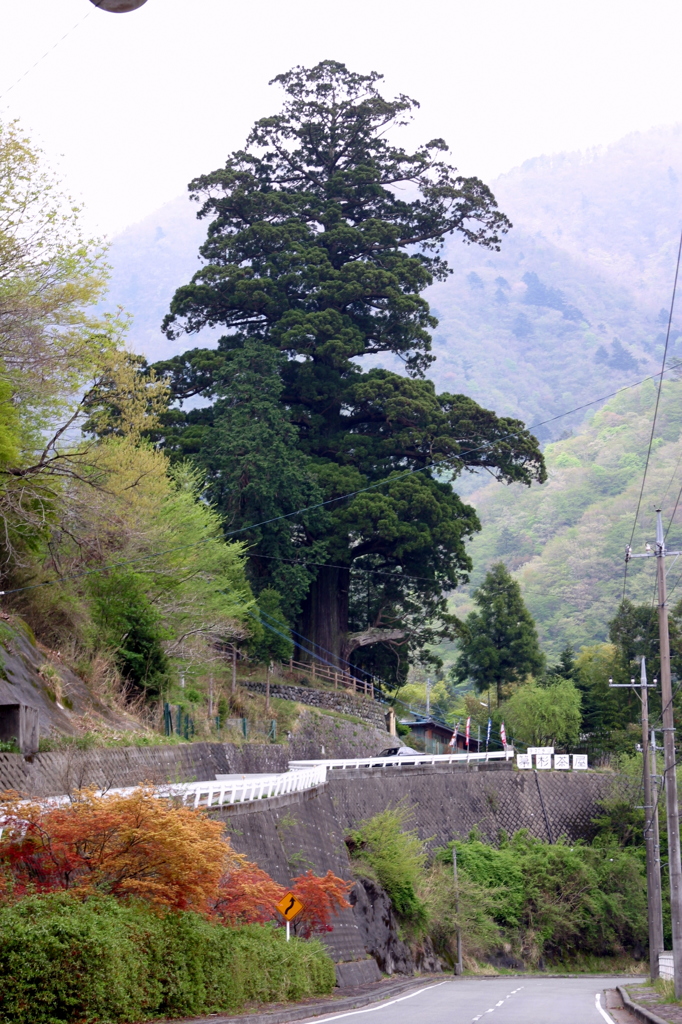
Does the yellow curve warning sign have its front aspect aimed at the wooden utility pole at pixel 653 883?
no

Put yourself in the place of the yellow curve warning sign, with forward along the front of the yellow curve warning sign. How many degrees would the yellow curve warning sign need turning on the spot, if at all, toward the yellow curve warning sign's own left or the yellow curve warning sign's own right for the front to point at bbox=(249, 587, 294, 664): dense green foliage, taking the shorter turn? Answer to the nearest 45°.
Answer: approximately 180°

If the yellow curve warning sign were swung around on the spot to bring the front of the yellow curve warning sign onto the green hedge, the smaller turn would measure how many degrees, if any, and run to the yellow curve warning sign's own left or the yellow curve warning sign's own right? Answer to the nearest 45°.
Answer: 0° — it already faces it

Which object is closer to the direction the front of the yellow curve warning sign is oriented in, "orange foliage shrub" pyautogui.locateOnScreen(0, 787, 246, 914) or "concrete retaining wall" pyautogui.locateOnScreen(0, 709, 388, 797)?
the orange foliage shrub

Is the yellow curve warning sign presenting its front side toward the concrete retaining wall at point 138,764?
no

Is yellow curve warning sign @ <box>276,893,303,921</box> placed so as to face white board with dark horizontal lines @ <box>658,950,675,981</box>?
no

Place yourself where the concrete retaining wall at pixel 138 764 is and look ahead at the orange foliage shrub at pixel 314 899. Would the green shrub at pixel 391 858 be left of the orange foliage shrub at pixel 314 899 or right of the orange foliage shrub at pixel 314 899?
left

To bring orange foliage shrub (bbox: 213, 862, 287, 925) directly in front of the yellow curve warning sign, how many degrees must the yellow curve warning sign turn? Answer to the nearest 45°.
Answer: approximately 45° to its right

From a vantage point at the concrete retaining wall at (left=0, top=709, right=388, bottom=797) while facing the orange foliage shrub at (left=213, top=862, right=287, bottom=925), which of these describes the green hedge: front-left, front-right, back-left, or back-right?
front-right

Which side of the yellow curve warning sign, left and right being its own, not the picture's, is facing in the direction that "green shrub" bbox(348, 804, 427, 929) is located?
back

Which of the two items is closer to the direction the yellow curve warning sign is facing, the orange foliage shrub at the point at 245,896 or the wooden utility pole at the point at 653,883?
the orange foliage shrub

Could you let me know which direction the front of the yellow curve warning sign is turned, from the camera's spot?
facing the viewer
